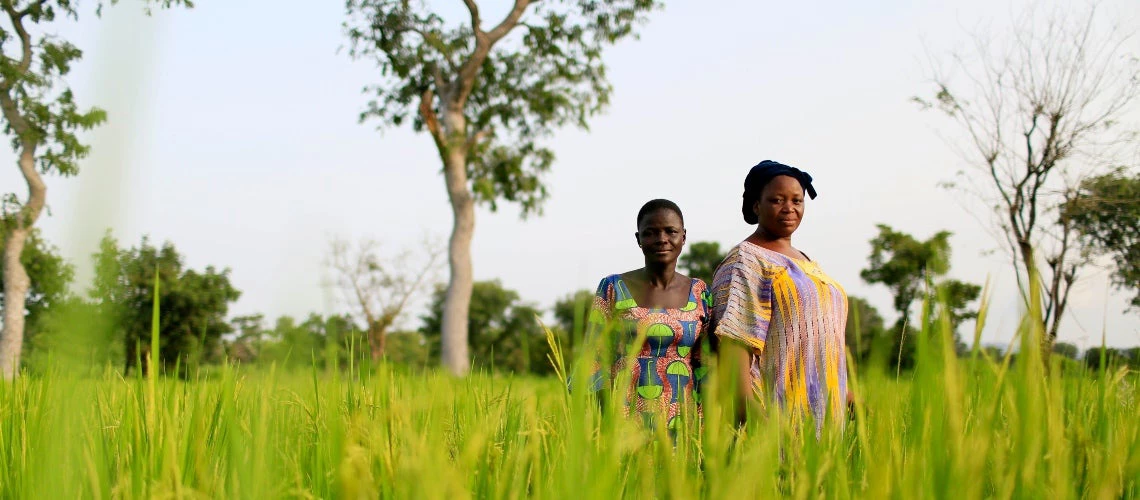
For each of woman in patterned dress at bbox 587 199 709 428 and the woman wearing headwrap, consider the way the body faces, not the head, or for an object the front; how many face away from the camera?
0

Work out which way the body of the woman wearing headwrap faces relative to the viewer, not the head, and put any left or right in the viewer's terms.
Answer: facing the viewer and to the right of the viewer

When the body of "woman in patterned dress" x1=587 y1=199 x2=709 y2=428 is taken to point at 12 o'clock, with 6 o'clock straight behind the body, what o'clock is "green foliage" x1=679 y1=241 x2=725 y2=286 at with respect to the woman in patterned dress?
The green foliage is roughly at 6 o'clock from the woman in patterned dress.

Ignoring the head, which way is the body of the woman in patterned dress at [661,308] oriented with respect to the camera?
toward the camera

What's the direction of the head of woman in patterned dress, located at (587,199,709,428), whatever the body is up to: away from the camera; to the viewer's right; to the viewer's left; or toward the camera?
toward the camera
